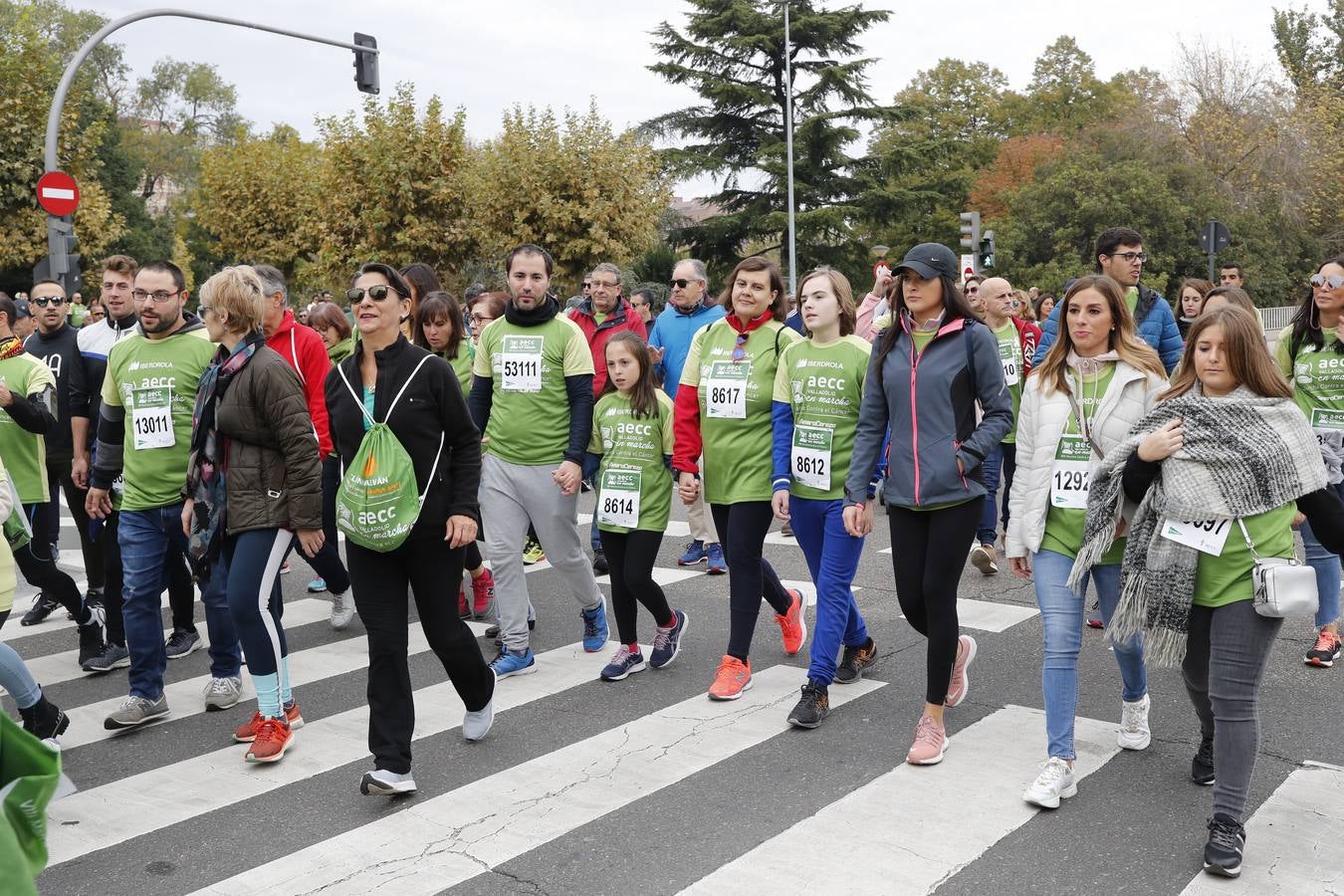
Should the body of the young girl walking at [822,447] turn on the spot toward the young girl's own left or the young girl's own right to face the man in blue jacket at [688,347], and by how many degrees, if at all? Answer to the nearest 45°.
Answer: approximately 135° to the young girl's own right

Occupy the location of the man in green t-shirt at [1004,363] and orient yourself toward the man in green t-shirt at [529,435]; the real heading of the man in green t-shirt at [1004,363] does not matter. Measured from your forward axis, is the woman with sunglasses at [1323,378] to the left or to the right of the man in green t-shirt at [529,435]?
left

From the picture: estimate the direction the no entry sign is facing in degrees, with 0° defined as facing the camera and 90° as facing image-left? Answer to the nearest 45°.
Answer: approximately 0°

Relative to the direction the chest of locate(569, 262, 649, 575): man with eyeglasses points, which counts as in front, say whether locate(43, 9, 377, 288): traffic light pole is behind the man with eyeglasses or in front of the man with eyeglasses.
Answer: behind

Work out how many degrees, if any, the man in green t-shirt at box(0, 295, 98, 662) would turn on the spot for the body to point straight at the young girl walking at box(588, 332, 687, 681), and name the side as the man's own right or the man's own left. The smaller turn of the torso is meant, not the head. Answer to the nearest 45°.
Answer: approximately 90° to the man's own left

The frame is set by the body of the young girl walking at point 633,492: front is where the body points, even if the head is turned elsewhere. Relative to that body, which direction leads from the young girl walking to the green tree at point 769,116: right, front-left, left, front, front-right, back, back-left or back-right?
back-right

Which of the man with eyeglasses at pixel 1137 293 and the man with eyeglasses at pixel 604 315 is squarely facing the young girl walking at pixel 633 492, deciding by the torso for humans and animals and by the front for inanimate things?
the man with eyeglasses at pixel 604 315

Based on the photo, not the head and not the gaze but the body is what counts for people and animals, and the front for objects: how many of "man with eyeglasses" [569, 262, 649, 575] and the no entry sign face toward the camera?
2

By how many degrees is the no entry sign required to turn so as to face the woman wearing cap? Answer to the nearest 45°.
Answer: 0° — it already faces them

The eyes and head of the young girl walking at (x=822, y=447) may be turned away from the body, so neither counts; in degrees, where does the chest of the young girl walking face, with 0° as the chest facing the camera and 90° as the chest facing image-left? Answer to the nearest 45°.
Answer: approximately 45°

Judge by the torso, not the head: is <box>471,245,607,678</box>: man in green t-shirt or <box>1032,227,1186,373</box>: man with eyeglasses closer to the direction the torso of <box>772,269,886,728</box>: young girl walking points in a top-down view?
the man in green t-shirt
